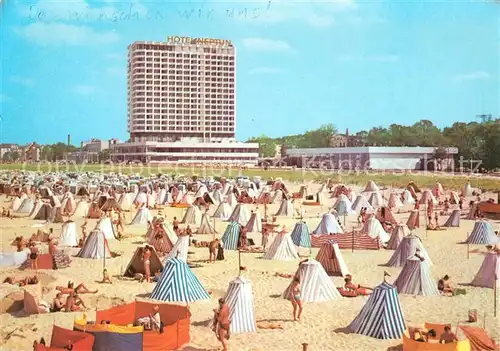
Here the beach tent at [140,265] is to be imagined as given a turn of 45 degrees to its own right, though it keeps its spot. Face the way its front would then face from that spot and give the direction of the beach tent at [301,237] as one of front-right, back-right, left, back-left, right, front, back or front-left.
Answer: back

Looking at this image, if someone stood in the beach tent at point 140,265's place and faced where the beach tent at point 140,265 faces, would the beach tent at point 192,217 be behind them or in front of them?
behind

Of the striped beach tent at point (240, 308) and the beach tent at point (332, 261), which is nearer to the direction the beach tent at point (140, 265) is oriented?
the striped beach tent

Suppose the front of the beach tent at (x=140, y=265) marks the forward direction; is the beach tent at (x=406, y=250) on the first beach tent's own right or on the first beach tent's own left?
on the first beach tent's own left

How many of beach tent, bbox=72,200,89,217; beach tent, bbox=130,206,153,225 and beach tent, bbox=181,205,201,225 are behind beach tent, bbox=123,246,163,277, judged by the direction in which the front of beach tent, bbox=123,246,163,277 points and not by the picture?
3

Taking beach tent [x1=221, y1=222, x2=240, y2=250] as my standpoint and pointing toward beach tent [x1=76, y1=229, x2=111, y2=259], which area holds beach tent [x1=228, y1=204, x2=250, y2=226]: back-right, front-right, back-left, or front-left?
back-right
